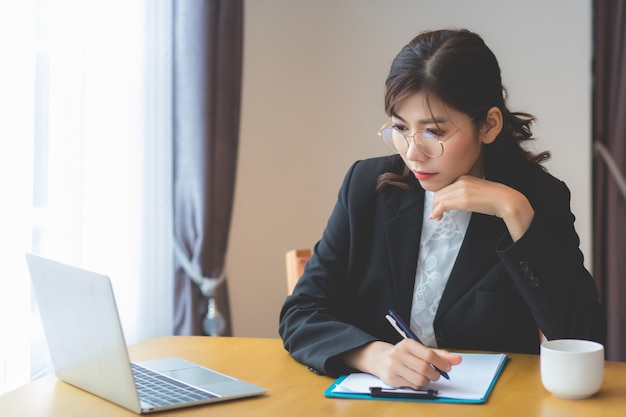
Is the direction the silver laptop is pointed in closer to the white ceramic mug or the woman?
the woman

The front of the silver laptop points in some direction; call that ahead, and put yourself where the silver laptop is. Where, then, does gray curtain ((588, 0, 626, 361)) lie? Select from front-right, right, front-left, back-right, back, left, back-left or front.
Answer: front

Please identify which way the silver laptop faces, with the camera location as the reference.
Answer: facing away from the viewer and to the right of the viewer

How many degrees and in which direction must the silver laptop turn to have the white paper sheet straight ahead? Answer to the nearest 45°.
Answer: approximately 45° to its right

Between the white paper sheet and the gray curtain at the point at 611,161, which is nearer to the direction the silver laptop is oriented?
the gray curtain

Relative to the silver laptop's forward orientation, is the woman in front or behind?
in front

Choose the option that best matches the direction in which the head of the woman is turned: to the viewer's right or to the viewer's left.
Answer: to the viewer's left

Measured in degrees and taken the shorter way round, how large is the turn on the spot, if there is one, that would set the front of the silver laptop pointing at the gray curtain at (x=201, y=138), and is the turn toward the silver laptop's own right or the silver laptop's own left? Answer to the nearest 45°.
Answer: approximately 45° to the silver laptop's own left

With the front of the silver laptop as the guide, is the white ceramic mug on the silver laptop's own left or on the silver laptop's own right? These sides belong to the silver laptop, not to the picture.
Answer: on the silver laptop's own right
